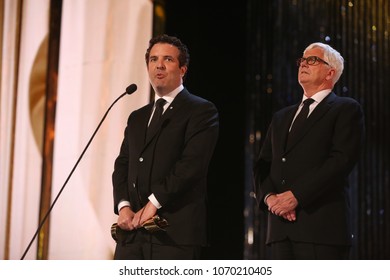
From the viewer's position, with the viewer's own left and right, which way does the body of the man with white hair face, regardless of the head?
facing the viewer and to the left of the viewer

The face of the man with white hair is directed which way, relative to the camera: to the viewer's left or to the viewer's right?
to the viewer's left
